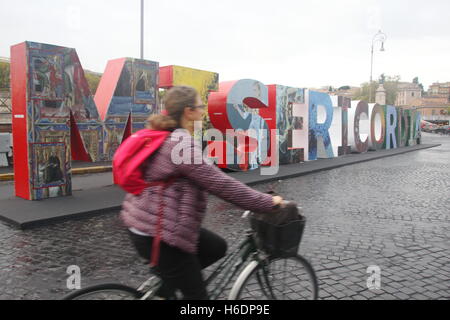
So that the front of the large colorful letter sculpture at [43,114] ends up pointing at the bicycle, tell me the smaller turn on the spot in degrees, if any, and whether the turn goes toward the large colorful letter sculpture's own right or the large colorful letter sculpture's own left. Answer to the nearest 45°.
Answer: approximately 45° to the large colorful letter sculpture's own right

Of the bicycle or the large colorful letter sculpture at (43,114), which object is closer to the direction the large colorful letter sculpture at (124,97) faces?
the bicycle

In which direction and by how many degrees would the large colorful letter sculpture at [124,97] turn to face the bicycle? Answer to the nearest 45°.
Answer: approximately 45° to its right

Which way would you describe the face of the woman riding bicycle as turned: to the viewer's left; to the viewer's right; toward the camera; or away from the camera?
to the viewer's right

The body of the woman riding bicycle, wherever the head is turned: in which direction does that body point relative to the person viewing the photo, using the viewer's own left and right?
facing to the right of the viewer
